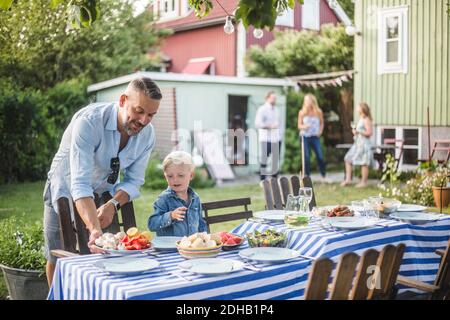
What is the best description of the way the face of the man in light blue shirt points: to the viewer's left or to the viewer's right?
to the viewer's right

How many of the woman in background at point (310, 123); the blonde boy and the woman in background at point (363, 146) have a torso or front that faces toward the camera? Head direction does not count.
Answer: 2

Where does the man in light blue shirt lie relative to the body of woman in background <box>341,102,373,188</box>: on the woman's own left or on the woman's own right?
on the woman's own left

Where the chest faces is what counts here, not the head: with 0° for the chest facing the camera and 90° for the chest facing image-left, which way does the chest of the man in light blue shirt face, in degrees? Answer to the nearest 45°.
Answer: approximately 315°

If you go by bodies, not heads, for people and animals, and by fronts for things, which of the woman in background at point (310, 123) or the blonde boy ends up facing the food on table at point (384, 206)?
the woman in background

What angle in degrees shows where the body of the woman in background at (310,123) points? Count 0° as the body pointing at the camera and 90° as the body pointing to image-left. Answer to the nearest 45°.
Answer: approximately 0°

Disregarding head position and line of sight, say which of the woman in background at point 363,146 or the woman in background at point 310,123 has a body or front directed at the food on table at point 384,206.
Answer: the woman in background at point 310,123

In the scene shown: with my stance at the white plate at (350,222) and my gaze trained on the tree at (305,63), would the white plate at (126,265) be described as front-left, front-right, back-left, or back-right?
back-left

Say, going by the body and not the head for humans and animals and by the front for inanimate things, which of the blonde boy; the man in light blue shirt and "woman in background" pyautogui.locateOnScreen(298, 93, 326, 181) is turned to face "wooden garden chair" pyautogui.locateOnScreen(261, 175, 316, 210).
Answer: the woman in background

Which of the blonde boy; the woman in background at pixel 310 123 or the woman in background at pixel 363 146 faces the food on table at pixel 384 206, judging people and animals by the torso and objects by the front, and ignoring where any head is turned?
the woman in background at pixel 310 123

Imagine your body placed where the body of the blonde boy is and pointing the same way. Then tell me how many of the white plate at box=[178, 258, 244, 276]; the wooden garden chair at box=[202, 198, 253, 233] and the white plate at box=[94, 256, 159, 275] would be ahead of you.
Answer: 2

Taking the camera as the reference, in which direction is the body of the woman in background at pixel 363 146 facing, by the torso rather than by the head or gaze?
to the viewer's left
